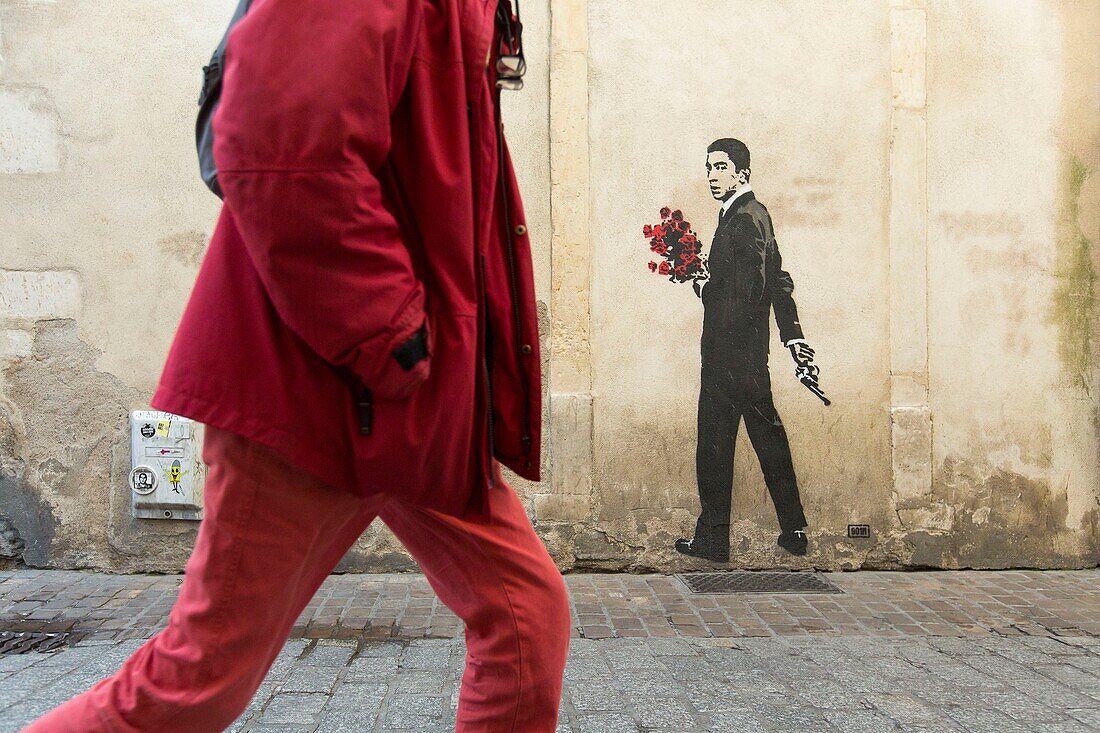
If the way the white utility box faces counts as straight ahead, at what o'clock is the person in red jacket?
The person in red jacket is roughly at 12 o'clock from the white utility box.

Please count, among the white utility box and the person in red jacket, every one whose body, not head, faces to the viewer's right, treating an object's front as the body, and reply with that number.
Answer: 1

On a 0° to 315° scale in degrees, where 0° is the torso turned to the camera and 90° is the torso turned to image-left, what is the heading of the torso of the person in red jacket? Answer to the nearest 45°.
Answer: approximately 270°

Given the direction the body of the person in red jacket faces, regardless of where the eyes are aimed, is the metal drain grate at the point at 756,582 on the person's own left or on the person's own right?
on the person's own left

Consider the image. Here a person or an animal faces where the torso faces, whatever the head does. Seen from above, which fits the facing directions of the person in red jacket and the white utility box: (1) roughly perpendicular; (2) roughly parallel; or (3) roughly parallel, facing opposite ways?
roughly perpendicular

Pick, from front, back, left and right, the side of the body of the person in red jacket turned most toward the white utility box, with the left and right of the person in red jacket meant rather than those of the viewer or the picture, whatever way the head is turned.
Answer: left

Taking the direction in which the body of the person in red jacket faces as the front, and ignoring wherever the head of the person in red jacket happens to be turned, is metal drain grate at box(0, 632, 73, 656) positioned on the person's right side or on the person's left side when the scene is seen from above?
on the person's left side
